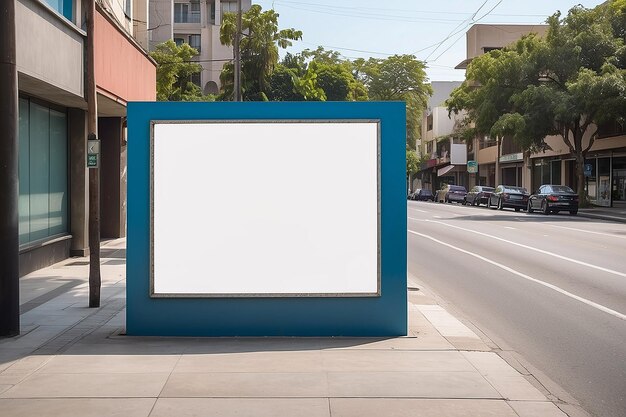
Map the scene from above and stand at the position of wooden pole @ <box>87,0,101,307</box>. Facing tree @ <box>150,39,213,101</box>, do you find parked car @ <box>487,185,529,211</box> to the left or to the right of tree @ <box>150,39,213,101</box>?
right

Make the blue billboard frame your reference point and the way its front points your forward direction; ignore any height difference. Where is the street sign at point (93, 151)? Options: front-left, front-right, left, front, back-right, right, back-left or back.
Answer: back-right

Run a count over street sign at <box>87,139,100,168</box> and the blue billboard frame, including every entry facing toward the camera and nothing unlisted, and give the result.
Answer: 2

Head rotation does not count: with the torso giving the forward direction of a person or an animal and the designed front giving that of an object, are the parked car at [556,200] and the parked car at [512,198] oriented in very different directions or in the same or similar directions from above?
same or similar directions

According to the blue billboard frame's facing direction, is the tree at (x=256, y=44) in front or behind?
behind

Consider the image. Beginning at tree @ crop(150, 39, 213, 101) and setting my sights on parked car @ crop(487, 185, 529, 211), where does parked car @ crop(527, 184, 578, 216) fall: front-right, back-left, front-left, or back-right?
front-right

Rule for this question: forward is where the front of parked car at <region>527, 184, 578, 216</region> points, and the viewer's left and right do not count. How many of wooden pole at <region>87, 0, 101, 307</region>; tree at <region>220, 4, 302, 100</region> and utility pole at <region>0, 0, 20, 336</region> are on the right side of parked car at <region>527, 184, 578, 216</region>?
0

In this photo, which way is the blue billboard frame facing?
toward the camera

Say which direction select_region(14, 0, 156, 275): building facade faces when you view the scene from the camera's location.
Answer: facing the viewer and to the right of the viewer

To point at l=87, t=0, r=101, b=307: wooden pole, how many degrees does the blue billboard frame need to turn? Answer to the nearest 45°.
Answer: approximately 135° to its right

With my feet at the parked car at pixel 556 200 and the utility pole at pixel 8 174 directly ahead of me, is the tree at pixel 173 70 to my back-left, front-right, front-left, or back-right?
front-right

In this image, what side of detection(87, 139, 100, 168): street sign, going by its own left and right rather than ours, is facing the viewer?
front

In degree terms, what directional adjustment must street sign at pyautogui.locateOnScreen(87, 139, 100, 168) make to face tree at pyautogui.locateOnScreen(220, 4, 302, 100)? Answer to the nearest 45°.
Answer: approximately 180°
